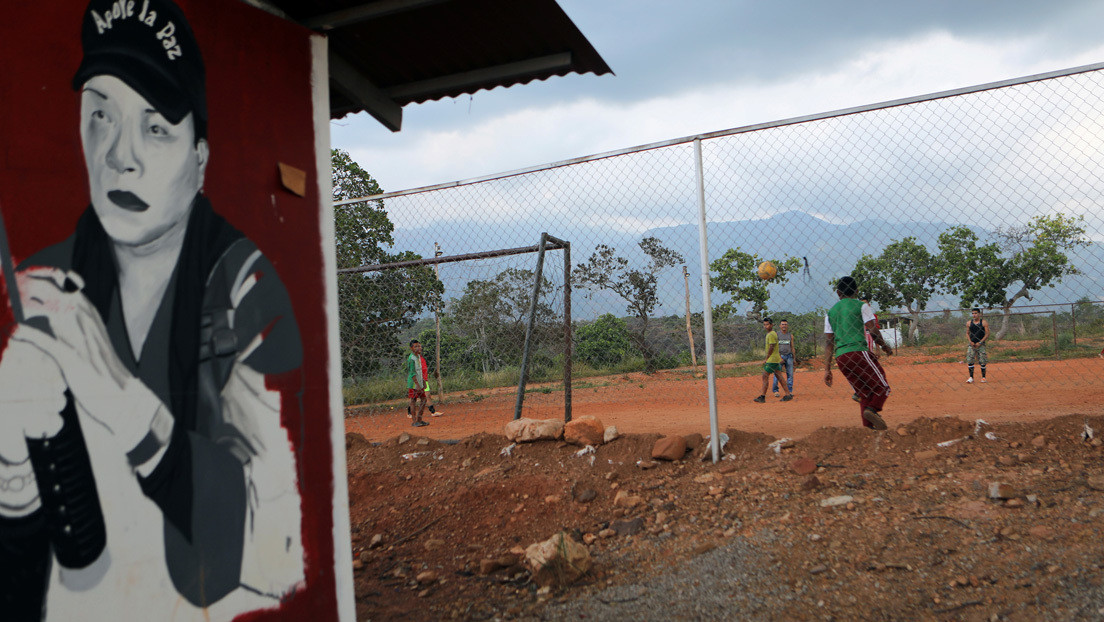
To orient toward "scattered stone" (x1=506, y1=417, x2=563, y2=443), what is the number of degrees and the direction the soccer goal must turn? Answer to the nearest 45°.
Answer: approximately 135° to its right

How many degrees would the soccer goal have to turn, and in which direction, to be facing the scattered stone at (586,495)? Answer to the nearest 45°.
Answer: approximately 135° to its right

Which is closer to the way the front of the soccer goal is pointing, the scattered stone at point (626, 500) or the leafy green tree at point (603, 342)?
the leafy green tree

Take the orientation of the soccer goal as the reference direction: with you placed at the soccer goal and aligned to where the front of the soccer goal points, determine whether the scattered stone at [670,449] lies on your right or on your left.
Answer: on your right

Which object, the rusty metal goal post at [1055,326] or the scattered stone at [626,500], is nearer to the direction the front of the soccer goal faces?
the rusty metal goal post

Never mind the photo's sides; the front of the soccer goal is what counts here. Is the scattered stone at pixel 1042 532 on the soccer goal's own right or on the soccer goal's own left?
on the soccer goal's own right

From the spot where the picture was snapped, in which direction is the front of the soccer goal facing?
facing away from the viewer and to the right of the viewer

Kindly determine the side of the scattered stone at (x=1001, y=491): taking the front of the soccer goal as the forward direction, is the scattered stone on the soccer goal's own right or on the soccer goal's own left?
on the soccer goal's own right

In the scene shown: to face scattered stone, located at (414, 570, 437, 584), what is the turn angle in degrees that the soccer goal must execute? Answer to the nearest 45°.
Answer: approximately 135° to its right
